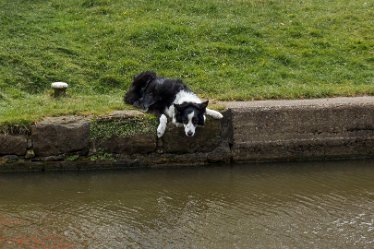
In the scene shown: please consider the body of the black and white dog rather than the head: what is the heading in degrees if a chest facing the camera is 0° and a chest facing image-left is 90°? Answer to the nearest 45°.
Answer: approximately 315°
